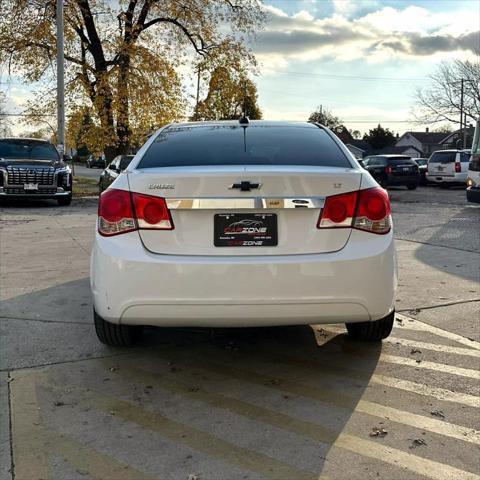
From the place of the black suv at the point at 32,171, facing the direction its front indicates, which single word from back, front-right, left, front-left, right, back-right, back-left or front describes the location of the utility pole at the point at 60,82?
back

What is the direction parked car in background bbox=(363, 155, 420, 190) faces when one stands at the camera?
facing away from the viewer and to the left of the viewer

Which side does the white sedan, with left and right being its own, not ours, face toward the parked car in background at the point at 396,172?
front

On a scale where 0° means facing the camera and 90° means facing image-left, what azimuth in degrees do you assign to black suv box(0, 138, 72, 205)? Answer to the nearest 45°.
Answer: approximately 0°

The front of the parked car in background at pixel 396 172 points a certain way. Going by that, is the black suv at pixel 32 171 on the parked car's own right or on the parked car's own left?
on the parked car's own left

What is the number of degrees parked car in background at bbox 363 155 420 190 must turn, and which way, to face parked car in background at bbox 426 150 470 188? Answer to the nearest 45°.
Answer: approximately 90° to its right

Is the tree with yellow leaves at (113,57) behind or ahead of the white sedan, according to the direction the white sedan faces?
ahead

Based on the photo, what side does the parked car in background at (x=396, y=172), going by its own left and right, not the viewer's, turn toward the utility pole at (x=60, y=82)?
left

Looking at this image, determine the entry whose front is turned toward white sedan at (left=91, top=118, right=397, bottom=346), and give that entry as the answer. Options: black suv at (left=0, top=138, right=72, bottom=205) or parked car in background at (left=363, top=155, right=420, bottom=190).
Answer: the black suv

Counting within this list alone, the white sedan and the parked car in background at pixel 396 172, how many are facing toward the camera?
0

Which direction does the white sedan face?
away from the camera

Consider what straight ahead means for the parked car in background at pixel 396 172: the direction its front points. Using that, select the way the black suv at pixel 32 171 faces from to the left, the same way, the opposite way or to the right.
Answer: the opposite way

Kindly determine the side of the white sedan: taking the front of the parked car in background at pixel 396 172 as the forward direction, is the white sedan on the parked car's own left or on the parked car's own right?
on the parked car's own left

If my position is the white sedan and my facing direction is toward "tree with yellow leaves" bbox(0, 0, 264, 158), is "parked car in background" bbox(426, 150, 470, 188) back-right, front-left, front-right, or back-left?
front-right

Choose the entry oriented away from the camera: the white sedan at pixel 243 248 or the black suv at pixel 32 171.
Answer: the white sedan
